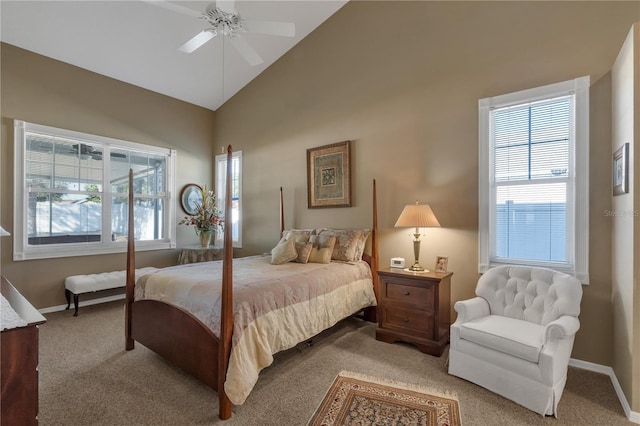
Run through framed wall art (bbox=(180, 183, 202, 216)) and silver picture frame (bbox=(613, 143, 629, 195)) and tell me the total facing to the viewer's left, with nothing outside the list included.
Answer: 1

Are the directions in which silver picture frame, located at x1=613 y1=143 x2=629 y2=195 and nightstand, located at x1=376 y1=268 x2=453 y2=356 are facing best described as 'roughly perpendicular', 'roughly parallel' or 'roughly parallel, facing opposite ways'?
roughly perpendicular

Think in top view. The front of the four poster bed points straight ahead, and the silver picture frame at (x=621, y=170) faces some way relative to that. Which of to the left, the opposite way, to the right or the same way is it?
to the right

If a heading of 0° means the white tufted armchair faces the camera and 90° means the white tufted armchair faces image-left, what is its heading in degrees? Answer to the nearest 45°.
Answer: approximately 45°

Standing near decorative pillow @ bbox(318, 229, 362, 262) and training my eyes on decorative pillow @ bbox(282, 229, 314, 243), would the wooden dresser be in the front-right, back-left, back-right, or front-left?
front-left

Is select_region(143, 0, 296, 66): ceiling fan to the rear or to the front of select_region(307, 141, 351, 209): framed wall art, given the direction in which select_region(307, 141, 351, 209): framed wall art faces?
to the front

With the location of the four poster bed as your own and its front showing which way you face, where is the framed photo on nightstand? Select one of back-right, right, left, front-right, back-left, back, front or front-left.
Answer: back-left

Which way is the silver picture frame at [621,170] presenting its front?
to the viewer's left

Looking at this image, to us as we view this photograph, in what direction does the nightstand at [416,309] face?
facing the viewer and to the left of the viewer

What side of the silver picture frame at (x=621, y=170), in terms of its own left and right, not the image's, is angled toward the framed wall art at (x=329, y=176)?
front

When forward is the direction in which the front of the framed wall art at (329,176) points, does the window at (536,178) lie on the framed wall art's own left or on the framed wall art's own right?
on the framed wall art's own left

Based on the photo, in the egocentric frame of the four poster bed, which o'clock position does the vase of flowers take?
The vase of flowers is roughly at 4 o'clock from the four poster bed.

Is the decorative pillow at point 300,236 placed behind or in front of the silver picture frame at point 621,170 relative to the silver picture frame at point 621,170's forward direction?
in front

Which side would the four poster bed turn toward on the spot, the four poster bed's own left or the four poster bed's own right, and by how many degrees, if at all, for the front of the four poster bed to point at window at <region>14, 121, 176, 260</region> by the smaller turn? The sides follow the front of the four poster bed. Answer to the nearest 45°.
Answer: approximately 90° to the four poster bed's own right

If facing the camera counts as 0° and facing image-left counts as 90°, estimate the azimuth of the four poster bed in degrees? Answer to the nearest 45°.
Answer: approximately 45°

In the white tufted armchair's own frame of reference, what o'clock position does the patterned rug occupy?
The patterned rug is roughly at 12 o'clock from the white tufted armchair.
